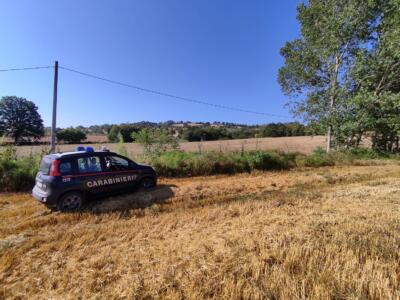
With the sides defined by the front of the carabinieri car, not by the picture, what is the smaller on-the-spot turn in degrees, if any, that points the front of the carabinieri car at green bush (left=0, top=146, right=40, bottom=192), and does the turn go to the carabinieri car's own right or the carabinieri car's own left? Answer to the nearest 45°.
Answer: approximately 90° to the carabinieri car's own left

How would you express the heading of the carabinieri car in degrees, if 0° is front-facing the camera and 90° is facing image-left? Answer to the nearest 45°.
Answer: approximately 225°

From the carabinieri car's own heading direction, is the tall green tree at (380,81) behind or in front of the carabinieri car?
in front

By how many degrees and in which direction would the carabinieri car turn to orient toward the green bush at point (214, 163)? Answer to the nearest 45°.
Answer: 0° — it already faces it

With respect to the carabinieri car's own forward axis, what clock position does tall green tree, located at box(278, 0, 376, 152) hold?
The tall green tree is roughly at 1 o'clock from the carabinieri car.

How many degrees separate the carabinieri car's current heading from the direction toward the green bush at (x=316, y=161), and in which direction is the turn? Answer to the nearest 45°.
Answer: approximately 45° to its right

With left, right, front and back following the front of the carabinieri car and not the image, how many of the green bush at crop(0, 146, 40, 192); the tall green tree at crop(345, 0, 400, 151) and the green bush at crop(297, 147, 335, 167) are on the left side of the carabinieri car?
1
